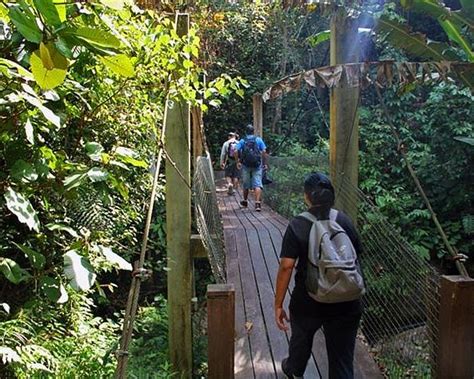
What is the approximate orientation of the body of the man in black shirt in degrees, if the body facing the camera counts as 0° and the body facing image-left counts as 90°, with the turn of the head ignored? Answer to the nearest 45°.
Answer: approximately 135°

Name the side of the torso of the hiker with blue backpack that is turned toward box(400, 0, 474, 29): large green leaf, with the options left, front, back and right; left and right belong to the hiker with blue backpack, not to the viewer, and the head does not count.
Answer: back

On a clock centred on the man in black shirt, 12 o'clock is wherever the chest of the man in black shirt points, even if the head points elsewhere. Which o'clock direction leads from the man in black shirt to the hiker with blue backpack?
The hiker with blue backpack is roughly at 1 o'clock from the man in black shirt.

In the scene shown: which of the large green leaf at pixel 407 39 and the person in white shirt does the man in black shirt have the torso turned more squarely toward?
the person in white shirt

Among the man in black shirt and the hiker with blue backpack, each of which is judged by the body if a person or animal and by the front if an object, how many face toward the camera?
0

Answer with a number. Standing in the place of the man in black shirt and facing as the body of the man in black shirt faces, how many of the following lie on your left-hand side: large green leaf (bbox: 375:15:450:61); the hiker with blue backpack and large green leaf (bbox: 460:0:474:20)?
0

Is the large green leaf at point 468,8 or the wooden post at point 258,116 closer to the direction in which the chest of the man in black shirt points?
the wooden post

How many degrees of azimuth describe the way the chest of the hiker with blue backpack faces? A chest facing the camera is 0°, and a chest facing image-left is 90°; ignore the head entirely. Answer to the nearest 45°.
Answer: approximately 180°

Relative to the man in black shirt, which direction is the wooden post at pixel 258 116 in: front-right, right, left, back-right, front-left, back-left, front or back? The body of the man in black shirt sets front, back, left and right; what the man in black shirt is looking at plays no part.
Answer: front-right

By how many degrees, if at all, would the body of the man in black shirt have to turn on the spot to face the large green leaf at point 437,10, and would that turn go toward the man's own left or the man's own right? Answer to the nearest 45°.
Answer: approximately 90° to the man's own right

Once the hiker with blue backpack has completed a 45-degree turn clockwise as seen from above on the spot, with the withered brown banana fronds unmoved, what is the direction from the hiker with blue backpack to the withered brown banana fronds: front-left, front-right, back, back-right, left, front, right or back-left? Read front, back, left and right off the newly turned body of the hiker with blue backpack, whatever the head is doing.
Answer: back-right

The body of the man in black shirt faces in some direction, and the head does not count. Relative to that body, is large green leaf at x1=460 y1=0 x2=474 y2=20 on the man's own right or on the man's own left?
on the man's own right

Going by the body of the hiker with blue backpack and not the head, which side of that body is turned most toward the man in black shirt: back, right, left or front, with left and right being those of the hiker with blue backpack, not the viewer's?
back

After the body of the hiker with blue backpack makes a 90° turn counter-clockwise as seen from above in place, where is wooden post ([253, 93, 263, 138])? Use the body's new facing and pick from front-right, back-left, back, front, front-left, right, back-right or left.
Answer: right

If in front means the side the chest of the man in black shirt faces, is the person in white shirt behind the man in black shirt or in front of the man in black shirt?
in front

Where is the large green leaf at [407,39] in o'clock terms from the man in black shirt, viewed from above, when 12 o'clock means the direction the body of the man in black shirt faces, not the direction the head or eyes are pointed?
The large green leaf is roughly at 2 o'clock from the man in black shirt.

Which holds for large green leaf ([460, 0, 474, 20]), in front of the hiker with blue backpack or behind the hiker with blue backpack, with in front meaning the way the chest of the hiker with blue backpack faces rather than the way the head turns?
behind
